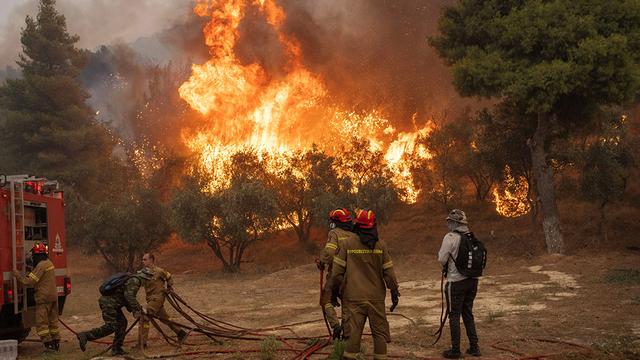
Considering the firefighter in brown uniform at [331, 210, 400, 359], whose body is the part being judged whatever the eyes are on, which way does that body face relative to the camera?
away from the camera

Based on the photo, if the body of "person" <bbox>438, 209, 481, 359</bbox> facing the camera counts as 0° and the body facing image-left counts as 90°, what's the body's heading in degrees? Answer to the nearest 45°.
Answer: approximately 135°

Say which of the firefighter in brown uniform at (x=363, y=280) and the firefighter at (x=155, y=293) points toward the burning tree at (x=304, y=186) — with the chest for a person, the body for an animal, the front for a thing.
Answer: the firefighter in brown uniform

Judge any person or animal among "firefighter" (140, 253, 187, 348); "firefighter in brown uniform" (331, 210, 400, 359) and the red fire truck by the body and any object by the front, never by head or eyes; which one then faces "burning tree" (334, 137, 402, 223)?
the firefighter in brown uniform

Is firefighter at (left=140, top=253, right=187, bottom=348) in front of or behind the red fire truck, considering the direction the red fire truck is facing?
behind

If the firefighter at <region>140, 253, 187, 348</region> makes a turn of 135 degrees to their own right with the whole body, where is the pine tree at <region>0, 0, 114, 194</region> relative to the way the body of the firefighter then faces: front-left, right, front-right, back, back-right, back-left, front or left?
front-left

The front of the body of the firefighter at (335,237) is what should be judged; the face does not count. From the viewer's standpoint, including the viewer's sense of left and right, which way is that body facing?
facing away from the viewer and to the left of the viewer

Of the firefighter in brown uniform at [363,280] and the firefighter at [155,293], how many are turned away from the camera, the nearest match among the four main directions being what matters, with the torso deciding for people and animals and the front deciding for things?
1

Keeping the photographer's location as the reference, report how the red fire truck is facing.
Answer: facing away from the viewer and to the left of the viewer

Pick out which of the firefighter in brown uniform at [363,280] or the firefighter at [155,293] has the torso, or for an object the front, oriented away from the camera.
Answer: the firefighter in brown uniform

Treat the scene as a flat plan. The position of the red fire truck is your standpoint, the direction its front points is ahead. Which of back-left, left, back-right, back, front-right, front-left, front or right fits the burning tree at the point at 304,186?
right

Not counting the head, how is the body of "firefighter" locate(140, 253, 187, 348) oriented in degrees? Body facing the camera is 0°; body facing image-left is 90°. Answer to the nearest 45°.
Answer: approximately 90°

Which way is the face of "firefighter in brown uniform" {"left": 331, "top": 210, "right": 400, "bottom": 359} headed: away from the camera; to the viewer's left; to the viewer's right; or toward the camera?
away from the camera

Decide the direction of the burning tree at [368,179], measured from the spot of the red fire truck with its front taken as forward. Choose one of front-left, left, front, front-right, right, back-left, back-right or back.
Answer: right

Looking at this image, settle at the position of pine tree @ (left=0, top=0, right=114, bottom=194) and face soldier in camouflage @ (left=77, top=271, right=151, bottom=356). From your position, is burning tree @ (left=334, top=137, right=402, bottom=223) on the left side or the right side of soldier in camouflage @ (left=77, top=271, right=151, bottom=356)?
left
